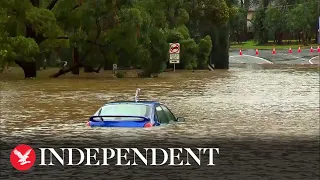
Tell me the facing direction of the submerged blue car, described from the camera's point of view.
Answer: facing away from the viewer and to the right of the viewer

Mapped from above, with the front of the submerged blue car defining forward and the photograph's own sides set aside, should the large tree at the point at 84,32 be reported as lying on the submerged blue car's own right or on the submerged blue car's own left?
on the submerged blue car's own left
